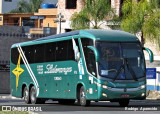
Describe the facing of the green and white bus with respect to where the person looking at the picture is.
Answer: facing the viewer and to the right of the viewer

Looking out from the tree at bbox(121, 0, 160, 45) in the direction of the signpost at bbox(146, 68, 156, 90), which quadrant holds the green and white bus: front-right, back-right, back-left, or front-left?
front-right

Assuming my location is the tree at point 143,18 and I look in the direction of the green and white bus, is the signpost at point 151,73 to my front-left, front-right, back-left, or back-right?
front-left

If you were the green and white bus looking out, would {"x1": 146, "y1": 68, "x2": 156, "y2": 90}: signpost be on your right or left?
on your left

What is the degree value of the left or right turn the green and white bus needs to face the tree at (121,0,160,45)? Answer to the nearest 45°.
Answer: approximately 135° to its left
